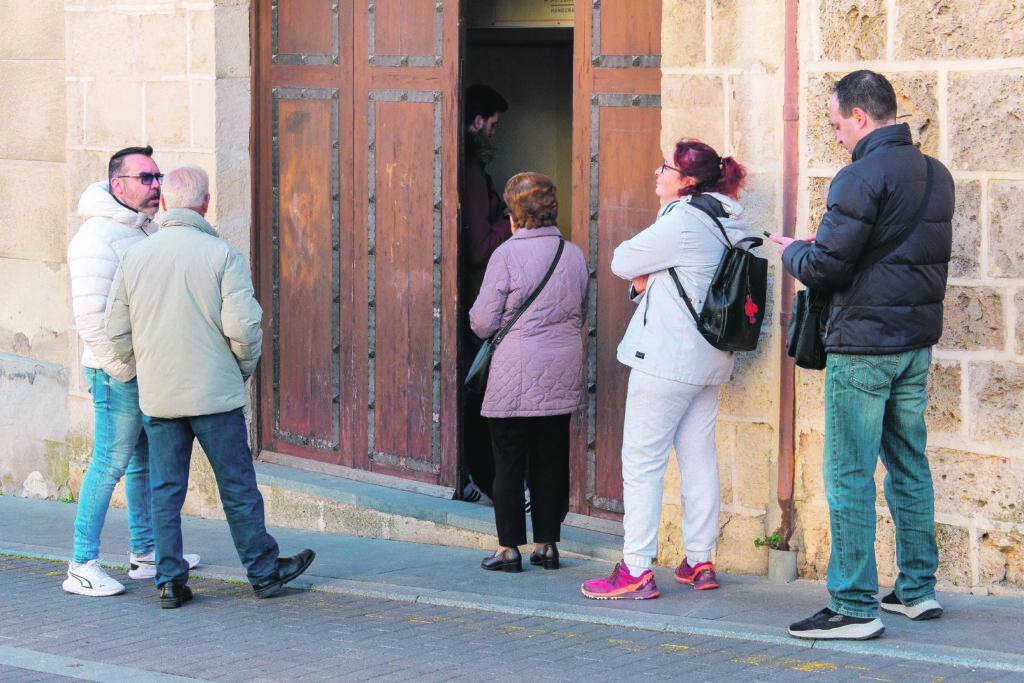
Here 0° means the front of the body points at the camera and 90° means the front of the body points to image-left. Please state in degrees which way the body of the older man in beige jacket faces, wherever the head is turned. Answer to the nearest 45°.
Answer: approximately 180°

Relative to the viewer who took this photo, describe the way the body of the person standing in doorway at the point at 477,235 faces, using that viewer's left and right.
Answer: facing to the right of the viewer

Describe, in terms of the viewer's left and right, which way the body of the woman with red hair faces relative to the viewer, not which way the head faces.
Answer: facing to the left of the viewer

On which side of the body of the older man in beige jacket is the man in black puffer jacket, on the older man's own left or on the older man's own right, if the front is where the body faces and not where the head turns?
on the older man's own right

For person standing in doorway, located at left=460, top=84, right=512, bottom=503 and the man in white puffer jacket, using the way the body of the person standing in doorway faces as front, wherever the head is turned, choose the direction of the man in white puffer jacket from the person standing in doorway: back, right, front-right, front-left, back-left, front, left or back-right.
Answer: back-right

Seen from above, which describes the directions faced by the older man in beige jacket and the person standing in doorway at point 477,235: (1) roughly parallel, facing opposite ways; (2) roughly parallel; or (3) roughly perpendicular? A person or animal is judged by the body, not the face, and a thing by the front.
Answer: roughly perpendicular

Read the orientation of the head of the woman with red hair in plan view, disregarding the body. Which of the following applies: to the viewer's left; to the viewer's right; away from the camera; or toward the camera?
to the viewer's left

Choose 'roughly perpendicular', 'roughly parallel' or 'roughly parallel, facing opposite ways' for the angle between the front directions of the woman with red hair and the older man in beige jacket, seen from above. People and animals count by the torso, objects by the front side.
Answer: roughly perpendicular

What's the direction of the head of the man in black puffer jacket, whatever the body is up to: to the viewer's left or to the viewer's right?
to the viewer's left
